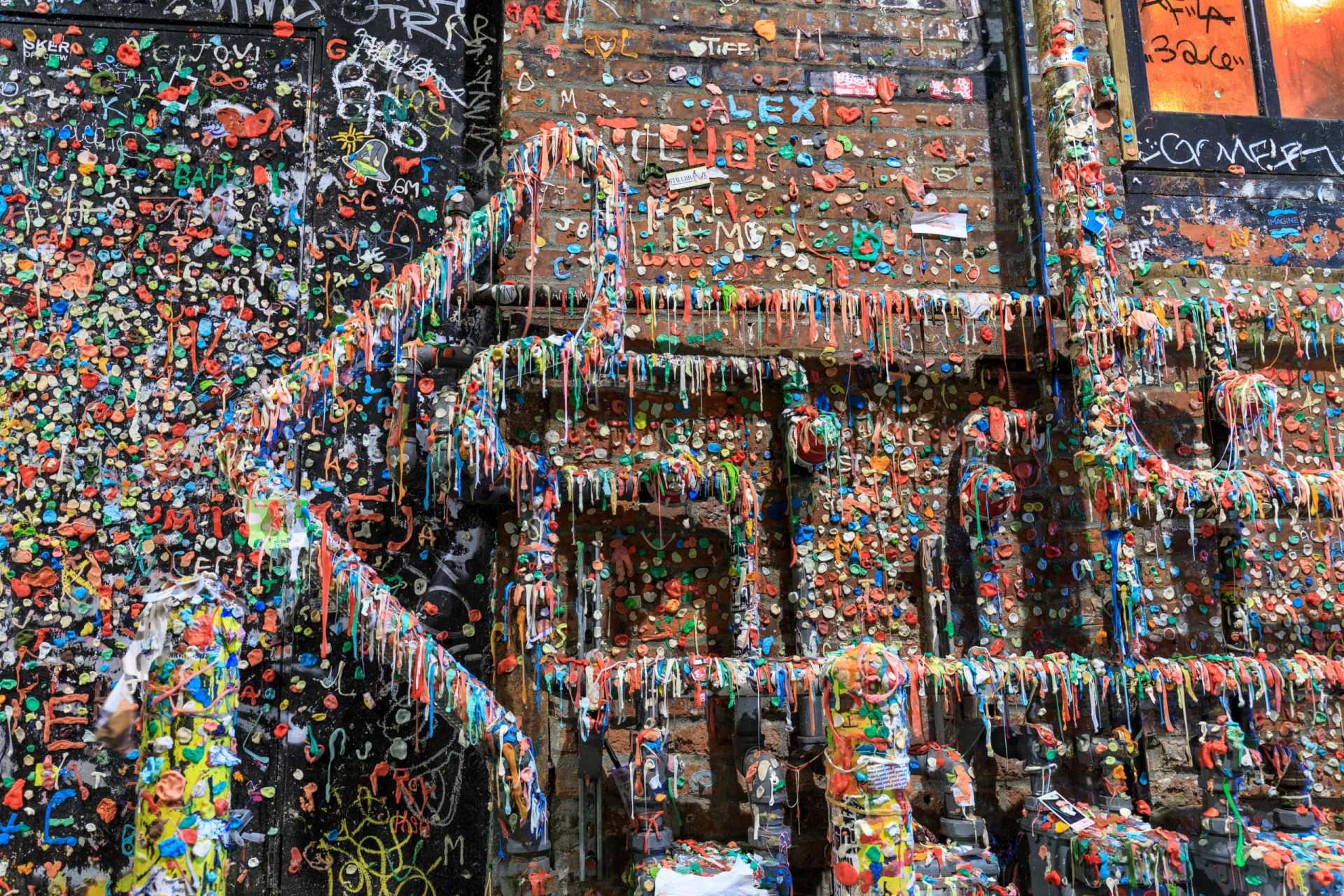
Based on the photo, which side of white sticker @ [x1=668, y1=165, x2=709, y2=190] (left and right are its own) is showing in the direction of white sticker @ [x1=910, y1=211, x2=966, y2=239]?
left

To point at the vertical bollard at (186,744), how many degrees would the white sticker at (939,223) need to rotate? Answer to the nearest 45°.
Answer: approximately 45° to its right

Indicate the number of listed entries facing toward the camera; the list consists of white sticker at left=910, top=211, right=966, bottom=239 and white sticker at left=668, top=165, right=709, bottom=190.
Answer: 2

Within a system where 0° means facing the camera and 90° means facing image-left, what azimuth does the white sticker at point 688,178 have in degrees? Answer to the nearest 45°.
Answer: approximately 0°

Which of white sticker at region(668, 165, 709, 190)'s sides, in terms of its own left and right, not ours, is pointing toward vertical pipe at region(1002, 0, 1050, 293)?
left

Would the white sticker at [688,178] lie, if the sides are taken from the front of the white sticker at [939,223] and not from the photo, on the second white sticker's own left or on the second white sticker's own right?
on the second white sticker's own right

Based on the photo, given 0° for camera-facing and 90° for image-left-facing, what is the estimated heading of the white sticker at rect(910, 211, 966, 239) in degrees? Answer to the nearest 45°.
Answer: approximately 0°

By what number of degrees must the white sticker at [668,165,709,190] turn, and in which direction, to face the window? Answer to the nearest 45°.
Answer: approximately 90° to its left

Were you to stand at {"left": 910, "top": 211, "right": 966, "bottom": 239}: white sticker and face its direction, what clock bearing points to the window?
The window is roughly at 8 o'clock from the white sticker.
